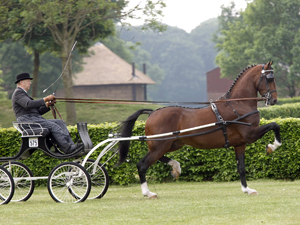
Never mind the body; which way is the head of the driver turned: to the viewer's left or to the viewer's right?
to the viewer's right

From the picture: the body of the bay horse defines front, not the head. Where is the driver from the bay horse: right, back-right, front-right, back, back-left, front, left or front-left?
back

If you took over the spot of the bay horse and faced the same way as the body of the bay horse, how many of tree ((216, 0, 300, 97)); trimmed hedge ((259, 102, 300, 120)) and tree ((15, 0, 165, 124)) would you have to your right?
0

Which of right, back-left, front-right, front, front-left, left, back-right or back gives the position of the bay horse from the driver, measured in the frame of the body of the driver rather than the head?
front

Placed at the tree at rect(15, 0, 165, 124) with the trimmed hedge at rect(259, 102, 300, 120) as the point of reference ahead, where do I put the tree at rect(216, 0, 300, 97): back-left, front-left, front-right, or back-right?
front-left

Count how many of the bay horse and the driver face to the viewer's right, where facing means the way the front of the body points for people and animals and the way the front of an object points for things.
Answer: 2

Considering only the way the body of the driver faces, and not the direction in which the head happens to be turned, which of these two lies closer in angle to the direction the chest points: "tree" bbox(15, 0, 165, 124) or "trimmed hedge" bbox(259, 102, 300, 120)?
the trimmed hedge

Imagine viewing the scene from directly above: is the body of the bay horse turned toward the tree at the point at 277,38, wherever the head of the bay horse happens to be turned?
no

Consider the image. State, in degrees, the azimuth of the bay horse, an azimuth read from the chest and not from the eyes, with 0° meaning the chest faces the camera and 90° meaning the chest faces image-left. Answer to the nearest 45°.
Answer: approximately 270°

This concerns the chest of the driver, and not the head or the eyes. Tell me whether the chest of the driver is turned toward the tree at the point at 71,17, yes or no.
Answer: no

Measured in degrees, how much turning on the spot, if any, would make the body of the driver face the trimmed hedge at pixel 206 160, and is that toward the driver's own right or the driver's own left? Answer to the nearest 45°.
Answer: approximately 45° to the driver's own left

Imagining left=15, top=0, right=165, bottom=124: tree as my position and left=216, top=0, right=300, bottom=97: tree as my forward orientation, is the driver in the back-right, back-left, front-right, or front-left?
back-right

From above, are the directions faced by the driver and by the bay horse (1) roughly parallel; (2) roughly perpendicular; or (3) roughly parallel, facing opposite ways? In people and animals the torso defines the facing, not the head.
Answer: roughly parallel

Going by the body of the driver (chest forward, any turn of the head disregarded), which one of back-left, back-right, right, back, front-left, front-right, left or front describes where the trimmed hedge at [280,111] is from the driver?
front-left

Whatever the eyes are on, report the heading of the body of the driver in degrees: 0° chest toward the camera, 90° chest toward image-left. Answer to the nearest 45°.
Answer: approximately 270°
